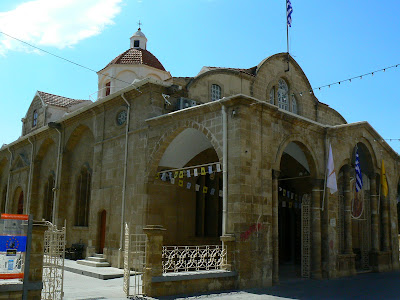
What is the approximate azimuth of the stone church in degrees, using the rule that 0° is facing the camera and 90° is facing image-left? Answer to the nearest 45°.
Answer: approximately 315°

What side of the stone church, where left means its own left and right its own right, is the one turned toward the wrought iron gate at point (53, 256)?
right

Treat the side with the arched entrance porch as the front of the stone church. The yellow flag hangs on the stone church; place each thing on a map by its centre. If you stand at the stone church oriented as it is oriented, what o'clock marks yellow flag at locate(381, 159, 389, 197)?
The yellow flag is roughly at 10 o'clock from the stone church.
